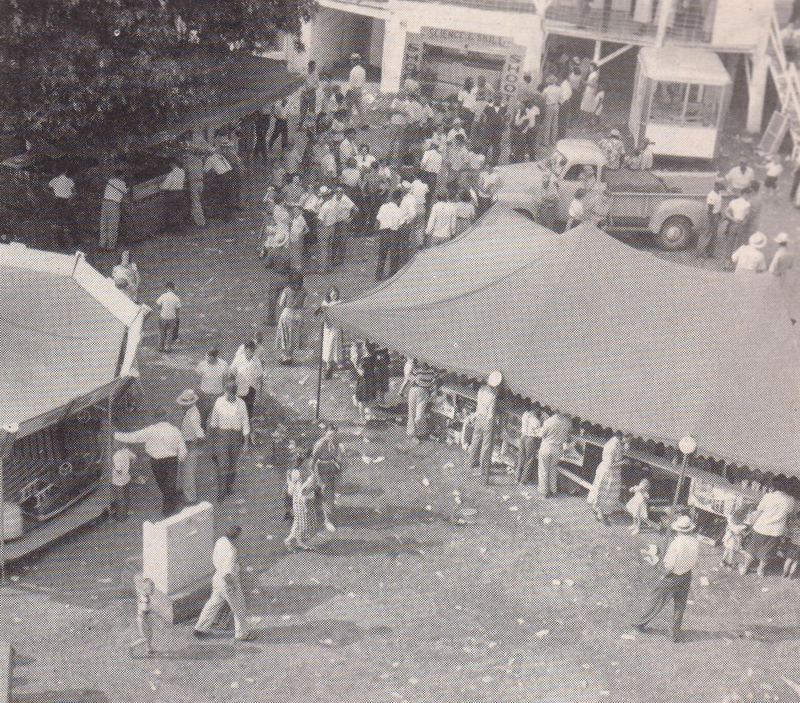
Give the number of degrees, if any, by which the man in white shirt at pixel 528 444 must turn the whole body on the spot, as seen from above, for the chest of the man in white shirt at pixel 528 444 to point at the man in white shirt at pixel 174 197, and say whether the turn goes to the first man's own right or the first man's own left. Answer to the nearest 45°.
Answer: approximately 90° to the first man's own left

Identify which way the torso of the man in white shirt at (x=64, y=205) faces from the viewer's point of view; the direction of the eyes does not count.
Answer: away from the camera

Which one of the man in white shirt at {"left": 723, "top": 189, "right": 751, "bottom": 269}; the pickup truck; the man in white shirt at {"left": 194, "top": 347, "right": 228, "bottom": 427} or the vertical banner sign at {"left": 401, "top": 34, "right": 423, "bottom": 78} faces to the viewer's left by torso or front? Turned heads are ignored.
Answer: the pickup truck

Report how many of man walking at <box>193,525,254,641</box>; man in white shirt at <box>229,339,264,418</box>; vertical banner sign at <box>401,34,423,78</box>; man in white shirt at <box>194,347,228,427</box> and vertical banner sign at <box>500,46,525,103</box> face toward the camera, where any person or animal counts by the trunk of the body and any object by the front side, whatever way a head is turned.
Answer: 4

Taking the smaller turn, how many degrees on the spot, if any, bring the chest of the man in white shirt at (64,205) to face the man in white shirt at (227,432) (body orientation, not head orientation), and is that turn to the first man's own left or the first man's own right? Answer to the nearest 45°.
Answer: approximately 180°

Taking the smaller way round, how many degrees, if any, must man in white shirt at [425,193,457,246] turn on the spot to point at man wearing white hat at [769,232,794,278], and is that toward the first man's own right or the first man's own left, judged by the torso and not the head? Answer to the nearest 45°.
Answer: approximately 90° to the first man's own right

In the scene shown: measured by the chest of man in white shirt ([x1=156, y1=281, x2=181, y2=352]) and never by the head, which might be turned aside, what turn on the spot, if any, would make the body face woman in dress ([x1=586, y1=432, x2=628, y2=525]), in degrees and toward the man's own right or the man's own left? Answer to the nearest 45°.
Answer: approximately 135° to the man's own right
